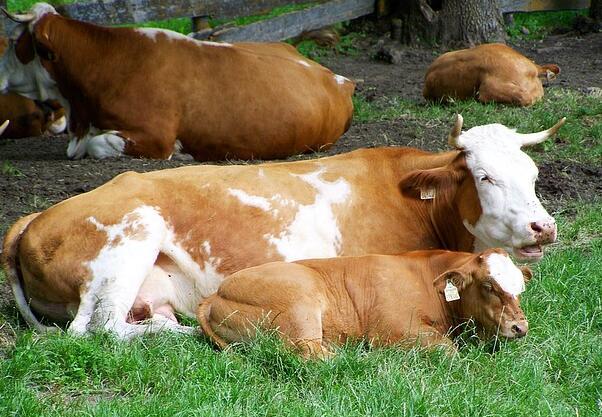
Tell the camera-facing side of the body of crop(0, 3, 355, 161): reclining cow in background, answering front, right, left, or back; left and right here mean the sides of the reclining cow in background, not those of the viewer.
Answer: left

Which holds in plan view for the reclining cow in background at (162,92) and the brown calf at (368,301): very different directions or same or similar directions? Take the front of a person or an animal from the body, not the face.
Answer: very different directions

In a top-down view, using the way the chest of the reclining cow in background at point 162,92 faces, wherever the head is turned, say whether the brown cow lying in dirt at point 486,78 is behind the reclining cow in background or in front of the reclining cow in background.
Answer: behind

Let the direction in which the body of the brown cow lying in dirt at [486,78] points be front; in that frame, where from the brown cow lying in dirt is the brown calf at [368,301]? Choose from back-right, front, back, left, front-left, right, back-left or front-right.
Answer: right

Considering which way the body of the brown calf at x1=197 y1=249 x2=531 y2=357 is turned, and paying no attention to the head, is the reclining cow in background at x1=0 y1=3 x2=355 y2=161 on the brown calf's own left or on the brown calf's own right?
on the brown calf's own left

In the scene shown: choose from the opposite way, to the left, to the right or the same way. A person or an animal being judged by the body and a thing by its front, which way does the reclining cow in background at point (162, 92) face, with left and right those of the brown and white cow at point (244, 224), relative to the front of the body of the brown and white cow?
the opposite way

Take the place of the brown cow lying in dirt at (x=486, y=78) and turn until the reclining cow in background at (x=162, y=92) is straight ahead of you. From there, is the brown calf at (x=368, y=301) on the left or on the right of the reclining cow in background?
left

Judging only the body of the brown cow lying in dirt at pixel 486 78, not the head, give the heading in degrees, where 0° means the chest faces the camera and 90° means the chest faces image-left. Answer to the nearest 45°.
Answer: approximately 270°

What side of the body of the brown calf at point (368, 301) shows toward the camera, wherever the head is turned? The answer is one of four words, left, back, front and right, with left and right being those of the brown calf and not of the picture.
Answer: right

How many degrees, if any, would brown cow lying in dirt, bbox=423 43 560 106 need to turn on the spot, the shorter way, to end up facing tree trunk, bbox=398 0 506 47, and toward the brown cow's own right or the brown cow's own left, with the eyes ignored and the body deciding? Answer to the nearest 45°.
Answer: approximately 90° to the brown cow's own left

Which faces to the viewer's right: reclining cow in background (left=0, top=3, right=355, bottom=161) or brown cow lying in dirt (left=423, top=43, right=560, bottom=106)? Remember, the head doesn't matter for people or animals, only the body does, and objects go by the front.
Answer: the brown cow lying in dirt

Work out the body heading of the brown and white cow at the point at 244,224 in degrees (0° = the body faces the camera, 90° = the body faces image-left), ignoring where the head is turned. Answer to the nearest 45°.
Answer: approximately 270°
